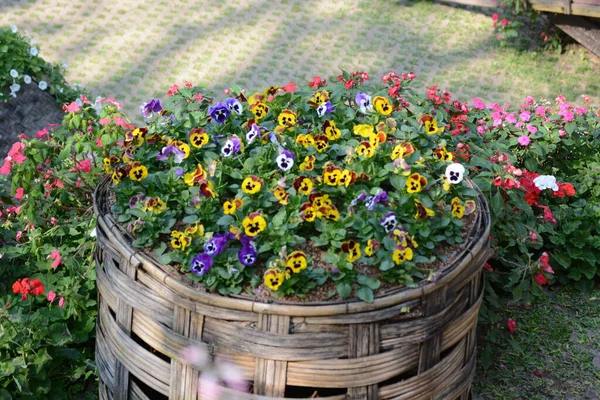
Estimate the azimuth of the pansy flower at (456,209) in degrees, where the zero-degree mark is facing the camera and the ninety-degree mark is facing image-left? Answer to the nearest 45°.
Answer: approximately 0°

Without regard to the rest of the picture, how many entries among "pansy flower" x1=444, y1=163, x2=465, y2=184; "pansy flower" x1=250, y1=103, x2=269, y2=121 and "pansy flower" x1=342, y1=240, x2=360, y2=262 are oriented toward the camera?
3

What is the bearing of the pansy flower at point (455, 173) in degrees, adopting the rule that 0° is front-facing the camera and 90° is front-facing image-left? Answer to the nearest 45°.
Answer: approximately 0°

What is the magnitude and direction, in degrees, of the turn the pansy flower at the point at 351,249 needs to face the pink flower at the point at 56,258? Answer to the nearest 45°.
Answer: approximately 135° to its right

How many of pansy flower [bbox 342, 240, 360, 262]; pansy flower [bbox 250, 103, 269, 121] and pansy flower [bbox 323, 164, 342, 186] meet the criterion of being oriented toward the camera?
3

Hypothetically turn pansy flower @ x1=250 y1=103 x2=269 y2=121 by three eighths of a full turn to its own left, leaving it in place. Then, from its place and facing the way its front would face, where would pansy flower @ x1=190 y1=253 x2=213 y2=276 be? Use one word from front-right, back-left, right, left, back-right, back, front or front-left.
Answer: back-right
